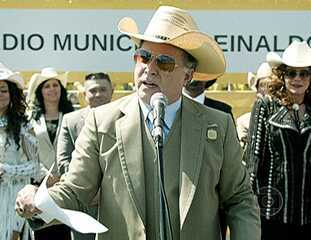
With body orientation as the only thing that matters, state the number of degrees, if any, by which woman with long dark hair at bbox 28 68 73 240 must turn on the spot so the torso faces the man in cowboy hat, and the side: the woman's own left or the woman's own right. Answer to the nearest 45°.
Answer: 0° — they already face them

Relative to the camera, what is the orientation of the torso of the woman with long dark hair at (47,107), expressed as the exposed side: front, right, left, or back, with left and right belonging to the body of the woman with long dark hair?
front

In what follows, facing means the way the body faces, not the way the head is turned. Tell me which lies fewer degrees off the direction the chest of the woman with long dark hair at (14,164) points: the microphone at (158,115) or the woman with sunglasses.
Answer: the microphone

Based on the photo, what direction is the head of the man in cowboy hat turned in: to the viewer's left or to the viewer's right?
to the viewer's left

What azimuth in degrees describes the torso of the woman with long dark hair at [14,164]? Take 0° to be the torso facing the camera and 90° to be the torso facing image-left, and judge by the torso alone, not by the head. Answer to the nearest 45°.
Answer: approximately 0°

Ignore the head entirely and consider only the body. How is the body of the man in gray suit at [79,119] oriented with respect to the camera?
toward the camera

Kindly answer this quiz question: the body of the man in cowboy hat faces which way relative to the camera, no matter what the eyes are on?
toward the camera
